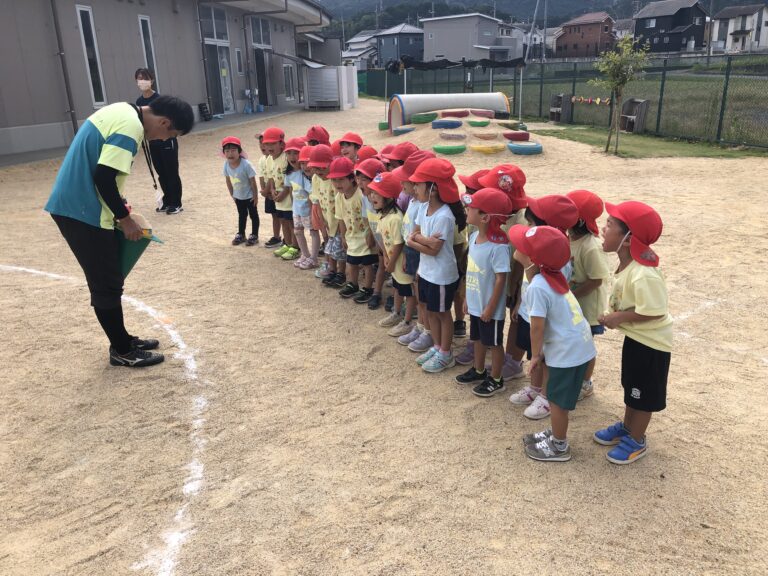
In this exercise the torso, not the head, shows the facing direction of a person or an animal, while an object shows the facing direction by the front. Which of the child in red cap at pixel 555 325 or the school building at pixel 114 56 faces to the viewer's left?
the child in red cap

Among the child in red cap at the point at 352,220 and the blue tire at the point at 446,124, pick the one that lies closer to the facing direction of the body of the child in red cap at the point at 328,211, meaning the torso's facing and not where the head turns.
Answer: the child in red cap

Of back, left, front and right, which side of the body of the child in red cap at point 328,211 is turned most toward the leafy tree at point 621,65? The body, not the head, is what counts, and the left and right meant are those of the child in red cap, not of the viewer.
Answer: back

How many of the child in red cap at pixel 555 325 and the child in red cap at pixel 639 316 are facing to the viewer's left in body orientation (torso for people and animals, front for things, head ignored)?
2

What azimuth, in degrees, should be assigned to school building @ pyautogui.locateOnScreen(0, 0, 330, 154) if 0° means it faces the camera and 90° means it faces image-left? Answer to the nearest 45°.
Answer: approximately 315°

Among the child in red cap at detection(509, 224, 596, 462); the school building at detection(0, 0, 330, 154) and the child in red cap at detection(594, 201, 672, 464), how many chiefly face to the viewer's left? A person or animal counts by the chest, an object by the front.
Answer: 2

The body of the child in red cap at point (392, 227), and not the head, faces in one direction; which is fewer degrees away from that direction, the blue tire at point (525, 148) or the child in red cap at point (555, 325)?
the child in red cap

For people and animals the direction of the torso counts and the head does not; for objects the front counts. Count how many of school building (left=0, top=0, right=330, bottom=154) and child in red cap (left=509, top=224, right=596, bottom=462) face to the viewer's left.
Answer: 1

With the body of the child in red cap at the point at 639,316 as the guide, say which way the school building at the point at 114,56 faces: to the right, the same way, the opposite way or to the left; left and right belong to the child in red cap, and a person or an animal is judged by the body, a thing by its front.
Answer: the opposite way

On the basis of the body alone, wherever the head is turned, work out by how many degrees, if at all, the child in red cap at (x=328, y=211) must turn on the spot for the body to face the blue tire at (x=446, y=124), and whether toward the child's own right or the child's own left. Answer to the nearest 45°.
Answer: approximately 135° to the child's own right

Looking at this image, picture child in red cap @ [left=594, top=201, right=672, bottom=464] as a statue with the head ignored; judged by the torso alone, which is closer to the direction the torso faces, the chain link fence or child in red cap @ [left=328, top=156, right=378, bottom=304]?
the child in red cap

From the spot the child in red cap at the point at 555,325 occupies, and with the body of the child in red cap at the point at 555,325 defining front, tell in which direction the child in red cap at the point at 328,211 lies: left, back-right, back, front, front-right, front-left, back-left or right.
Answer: front-right

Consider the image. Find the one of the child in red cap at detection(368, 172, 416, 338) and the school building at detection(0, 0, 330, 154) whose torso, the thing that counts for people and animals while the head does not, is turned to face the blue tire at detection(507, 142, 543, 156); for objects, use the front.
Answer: the school building

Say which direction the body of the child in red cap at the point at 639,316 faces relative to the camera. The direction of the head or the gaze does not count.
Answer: to the viewer's left

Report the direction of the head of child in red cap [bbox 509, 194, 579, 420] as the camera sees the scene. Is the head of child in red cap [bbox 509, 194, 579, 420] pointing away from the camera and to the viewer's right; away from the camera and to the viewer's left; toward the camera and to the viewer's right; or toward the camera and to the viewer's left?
away from the camera and to the viewer's left

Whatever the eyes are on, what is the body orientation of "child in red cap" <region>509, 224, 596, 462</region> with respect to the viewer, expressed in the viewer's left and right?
facing to the left of the viewer

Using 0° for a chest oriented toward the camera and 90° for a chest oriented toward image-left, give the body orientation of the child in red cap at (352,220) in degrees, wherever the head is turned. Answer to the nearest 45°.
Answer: approximately 45°
